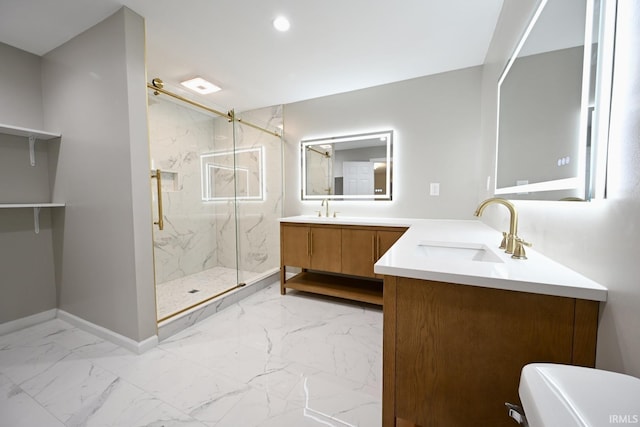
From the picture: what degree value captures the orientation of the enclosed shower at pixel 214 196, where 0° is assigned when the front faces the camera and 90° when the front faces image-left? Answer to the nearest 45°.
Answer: approximately 315°

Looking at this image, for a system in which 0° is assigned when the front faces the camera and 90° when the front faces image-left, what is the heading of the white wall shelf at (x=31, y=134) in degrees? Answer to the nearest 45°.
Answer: approximately 315°

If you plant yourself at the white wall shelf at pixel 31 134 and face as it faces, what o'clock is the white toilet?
The white toilet is roughly at 1 o'clock from the white wall shelf.

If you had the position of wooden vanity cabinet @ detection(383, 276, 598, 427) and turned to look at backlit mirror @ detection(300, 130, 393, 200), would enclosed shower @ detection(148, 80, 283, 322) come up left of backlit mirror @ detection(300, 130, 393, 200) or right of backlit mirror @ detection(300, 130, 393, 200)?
left

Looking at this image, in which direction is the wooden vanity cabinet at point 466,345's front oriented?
to the viewer's left

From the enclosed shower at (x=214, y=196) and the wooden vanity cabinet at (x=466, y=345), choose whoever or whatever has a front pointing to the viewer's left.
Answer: the wooden vanity cabinet

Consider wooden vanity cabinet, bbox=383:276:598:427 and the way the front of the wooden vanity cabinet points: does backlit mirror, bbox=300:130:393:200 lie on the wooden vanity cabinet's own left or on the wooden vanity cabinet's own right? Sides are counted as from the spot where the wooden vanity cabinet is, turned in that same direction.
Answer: on the wooden vanity cabinet's own right

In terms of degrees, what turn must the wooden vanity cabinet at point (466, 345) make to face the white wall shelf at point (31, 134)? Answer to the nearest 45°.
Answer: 0° — it already faces it
